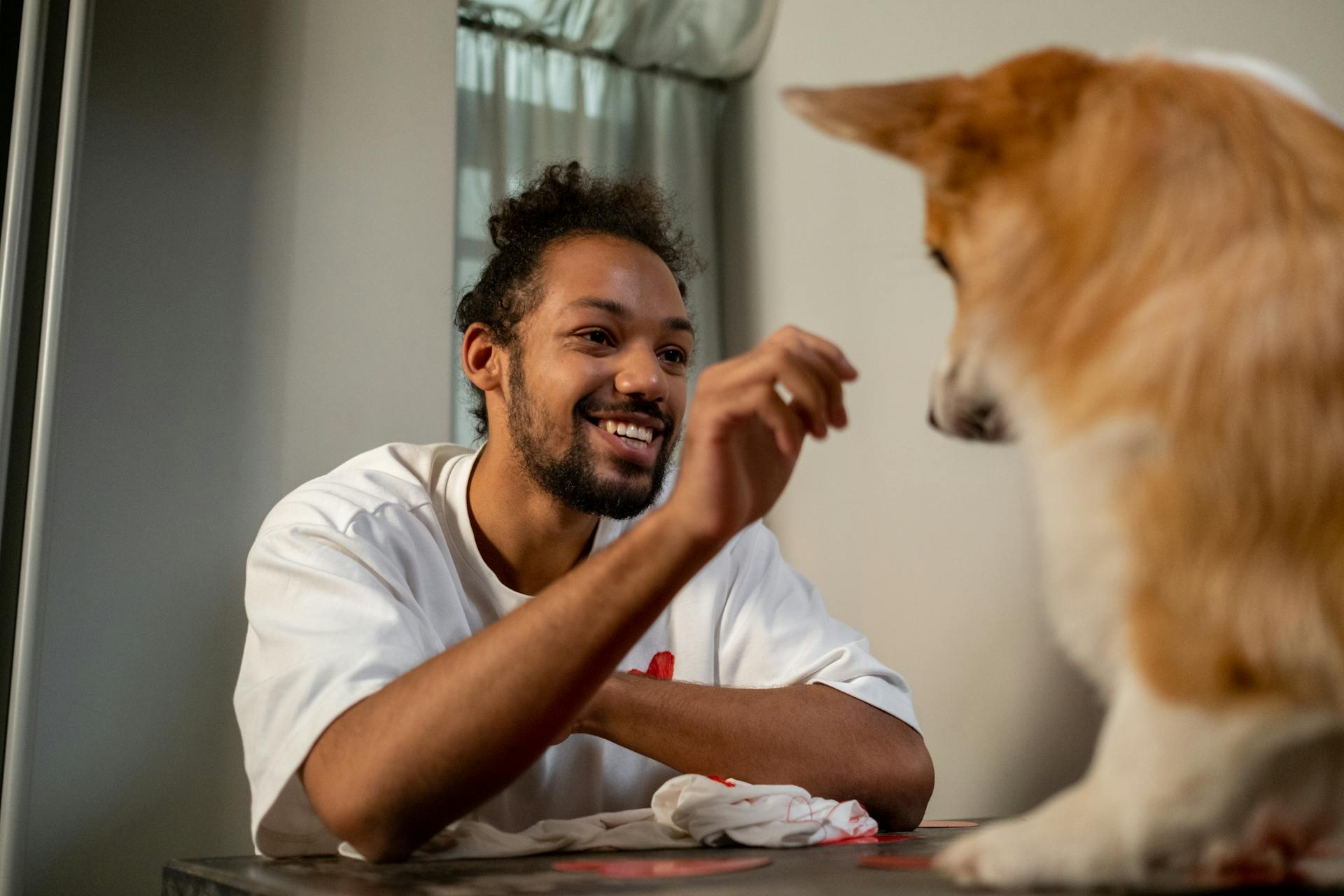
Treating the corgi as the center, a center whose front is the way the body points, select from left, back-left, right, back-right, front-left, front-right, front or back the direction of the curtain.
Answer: front-right

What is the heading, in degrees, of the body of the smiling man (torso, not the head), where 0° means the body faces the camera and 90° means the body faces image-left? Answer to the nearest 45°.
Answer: approximately 315°

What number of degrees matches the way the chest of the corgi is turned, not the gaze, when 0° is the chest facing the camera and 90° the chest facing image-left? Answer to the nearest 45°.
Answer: approximately 90°

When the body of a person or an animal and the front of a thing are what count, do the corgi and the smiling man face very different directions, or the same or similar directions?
very different directions

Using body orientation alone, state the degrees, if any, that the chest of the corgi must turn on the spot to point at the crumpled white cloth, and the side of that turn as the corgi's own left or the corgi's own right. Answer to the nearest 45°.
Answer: approximately 45° to the corgi's own right

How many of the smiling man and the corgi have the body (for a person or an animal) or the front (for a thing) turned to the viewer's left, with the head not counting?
1
